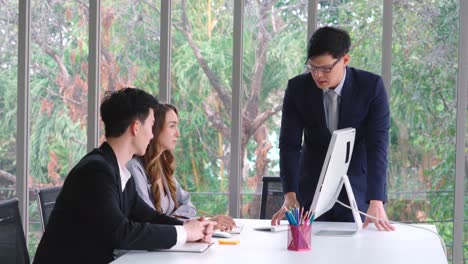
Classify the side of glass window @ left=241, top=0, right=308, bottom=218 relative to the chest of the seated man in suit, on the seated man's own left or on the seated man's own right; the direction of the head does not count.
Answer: on the seated man's own left

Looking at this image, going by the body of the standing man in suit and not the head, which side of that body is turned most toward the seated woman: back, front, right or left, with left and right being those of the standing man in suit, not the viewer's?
right

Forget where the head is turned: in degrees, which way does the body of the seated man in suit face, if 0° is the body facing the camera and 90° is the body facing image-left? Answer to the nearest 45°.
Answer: approximately 270°

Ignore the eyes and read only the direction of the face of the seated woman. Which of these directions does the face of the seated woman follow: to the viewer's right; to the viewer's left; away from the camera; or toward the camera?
to the viewer's right

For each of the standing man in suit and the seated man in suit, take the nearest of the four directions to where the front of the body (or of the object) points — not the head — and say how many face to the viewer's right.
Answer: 1

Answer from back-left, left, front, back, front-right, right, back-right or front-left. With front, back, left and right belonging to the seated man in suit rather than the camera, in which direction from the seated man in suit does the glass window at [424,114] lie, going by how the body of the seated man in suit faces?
front-left

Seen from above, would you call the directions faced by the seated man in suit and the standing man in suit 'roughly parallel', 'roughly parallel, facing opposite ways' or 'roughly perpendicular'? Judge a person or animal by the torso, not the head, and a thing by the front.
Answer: roughly perpendicular

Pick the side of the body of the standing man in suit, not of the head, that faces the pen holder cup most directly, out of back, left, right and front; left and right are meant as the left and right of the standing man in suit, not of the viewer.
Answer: front

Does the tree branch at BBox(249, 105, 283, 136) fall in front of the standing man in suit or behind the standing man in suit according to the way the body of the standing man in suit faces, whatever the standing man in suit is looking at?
behind

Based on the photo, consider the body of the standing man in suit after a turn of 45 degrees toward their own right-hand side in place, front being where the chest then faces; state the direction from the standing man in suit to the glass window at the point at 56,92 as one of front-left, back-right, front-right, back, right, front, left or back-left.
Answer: right

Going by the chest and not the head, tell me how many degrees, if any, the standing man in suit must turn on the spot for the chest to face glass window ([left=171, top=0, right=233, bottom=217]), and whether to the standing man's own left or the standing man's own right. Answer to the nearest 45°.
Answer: approximately 135° to the standing man's own right

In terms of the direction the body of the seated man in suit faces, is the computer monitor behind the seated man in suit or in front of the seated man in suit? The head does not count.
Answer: in front

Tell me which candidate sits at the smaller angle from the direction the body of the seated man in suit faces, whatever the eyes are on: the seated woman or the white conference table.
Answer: the white conference table
